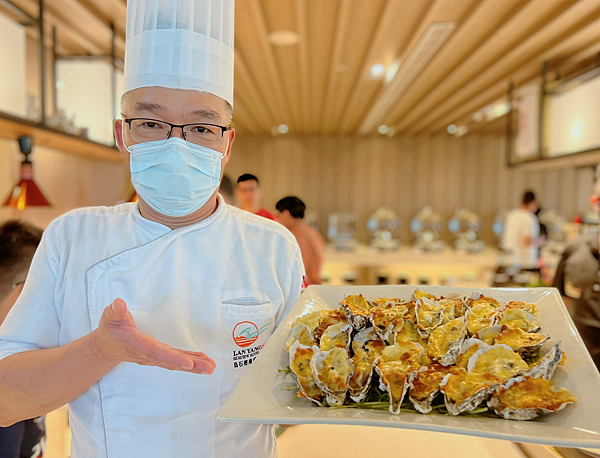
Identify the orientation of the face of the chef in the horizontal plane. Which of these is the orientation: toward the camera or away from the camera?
toward the camera

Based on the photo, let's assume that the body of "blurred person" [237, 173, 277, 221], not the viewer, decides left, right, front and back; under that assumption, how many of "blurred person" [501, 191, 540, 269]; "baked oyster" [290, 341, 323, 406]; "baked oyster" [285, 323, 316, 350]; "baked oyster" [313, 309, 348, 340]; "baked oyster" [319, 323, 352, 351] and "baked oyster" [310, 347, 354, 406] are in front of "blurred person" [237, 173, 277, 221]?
5

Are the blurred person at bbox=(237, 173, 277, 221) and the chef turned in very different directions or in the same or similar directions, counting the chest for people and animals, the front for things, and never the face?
same or similar directions

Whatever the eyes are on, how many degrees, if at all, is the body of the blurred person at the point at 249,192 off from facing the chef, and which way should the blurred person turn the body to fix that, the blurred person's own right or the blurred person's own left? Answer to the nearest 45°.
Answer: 0° — they already face them

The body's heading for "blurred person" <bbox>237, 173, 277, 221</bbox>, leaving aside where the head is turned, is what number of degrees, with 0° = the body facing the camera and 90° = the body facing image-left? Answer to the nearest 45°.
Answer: approximately 0°

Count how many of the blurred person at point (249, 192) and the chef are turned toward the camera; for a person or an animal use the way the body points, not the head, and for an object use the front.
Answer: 2

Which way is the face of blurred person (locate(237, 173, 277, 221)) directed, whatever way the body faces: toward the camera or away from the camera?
toward the camera

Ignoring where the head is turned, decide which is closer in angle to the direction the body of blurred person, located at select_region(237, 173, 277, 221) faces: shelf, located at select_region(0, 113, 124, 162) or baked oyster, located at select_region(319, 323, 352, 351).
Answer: the baked oyster

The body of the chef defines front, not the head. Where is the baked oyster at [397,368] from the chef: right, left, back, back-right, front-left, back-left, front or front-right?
front-left

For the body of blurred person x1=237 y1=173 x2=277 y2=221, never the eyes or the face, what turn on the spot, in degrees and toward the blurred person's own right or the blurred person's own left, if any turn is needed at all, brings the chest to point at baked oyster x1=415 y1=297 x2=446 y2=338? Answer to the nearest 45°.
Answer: approximately 45° to the blurred person's own left

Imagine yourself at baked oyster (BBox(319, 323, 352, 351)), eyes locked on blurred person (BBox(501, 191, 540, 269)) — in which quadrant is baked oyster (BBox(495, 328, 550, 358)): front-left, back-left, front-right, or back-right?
front-right

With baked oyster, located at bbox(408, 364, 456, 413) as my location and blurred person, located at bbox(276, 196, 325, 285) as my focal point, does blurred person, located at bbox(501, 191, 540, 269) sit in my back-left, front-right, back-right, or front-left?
front-right

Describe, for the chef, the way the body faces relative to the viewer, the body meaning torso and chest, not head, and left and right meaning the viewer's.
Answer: facing the viewer

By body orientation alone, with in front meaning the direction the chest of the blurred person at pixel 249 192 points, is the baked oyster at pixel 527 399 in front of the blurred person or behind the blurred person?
in front
